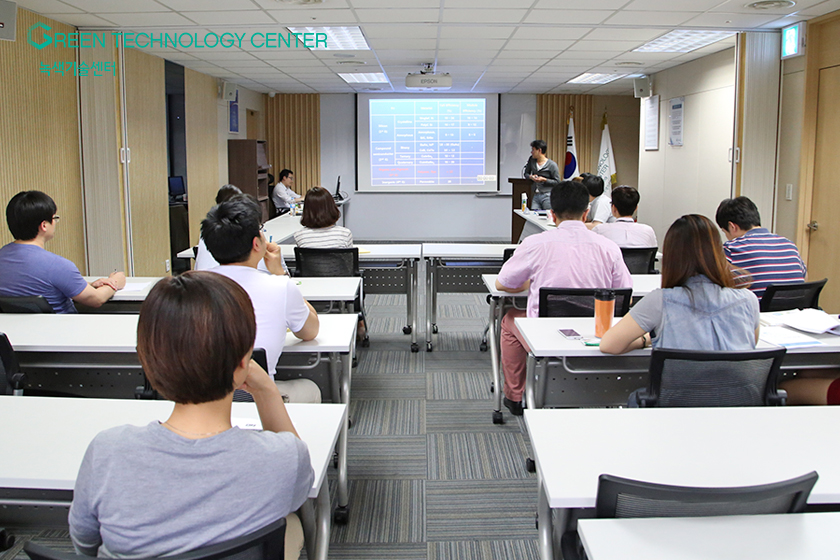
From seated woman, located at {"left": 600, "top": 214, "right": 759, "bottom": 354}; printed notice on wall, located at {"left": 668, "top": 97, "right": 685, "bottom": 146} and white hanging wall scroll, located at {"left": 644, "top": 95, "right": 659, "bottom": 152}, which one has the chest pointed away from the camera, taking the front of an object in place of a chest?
the seated woman

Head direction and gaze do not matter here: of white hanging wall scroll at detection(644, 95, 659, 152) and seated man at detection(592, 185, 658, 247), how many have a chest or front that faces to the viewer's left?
1

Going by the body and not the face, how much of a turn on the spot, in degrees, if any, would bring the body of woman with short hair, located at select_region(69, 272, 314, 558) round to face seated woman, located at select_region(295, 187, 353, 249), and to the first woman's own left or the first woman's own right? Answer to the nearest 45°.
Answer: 0° — they already face them

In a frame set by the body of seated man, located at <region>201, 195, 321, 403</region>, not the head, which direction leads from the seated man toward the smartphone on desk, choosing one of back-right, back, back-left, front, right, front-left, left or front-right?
front-right

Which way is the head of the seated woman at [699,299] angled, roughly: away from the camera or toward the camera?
away from the camera

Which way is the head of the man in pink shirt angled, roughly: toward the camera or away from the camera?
away from the camera

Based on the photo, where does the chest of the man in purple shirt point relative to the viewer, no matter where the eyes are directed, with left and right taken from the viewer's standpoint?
facing away from the viewer and to the right of the viewer

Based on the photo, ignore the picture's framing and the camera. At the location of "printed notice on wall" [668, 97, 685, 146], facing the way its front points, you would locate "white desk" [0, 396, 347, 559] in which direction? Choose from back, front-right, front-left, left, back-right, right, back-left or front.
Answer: front-left

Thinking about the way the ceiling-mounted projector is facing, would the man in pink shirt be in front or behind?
behind

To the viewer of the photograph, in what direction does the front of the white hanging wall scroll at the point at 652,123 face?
facing to the left of the viewer

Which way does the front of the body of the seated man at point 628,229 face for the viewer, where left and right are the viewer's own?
facing away from the viewer

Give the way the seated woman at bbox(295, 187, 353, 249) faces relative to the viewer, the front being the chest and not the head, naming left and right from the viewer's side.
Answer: facing away from the viewer

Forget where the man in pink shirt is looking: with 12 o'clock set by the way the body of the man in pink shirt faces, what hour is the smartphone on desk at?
The smartphone on desk is roughly at 6 o'clock from the man in pink shirt.

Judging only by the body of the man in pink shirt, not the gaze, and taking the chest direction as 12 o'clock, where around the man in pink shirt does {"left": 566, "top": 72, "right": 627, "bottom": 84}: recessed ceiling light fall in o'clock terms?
The recessed ceiling light is roughly at 12 o'clock from the man in pink shirt.

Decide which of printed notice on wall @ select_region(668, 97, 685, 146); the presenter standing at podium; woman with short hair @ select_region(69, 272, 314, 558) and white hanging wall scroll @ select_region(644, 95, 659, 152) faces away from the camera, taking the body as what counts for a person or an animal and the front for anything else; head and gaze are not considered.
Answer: the woman with short hair
